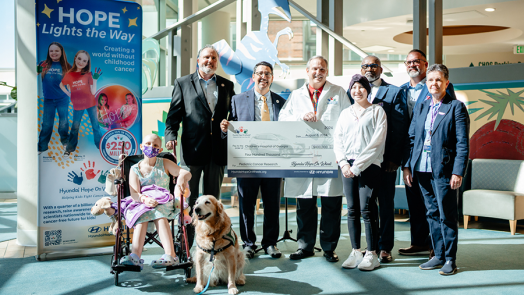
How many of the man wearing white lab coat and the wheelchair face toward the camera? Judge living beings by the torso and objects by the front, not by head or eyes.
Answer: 2

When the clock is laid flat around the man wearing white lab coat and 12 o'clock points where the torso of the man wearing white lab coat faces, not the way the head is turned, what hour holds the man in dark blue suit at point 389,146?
The man in dark blue suit is roughly at 9 o'clock from the man wearing white lab coat.

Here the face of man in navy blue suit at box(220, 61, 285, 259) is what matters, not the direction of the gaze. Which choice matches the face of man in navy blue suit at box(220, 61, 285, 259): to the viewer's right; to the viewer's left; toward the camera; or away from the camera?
toward the camera

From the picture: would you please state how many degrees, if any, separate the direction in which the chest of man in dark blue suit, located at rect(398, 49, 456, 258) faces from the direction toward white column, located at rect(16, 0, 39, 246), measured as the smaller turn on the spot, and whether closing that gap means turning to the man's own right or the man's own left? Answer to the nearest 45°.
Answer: approximately 45° to the man's own right

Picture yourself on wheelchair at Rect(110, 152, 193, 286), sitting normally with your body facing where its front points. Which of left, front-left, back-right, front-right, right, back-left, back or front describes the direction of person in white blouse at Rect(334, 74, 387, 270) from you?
left

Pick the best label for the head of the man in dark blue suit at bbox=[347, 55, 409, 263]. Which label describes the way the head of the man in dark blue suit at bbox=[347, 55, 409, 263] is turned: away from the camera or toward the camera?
toward the camera

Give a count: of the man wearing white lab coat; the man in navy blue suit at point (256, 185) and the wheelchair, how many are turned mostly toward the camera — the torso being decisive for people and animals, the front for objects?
3

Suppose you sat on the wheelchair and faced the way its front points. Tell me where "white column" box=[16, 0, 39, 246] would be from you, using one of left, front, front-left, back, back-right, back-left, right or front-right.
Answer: back-right

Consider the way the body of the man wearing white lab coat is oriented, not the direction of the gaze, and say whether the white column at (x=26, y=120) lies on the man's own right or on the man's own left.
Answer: on the man's own right

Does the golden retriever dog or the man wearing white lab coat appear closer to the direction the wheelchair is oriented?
the golden retriever dog

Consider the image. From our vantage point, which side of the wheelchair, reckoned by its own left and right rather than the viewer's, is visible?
front

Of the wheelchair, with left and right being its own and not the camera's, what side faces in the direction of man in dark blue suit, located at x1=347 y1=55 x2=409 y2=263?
left

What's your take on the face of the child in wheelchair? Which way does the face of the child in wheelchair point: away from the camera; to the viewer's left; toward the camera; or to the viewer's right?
toward the camera

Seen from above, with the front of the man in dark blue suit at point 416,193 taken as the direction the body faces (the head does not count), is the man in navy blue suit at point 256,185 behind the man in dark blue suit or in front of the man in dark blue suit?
in front

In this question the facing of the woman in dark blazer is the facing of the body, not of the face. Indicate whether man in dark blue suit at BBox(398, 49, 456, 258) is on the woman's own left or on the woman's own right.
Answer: on the woman's own right

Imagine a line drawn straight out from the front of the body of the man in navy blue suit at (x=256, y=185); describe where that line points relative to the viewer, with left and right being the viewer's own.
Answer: facing the viewer

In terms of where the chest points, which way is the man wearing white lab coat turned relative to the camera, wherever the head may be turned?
toward the camera
